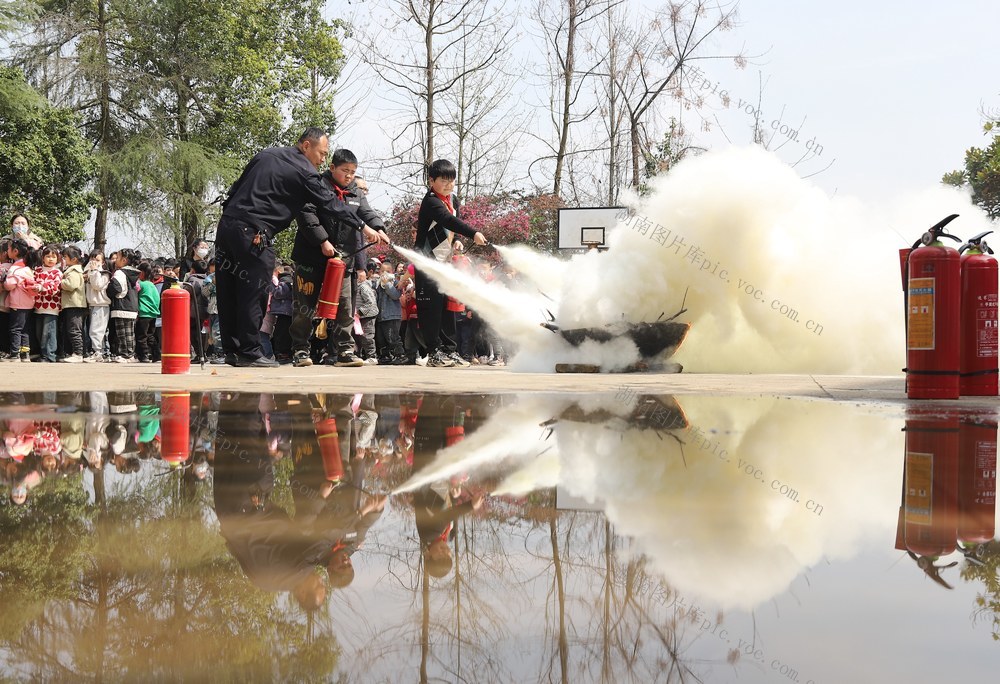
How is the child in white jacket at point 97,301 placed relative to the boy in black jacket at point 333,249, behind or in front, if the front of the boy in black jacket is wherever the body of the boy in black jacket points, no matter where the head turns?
behind

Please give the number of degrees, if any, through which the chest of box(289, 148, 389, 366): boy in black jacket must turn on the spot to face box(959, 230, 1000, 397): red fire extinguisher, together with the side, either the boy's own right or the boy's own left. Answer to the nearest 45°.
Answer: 0° — they already face it

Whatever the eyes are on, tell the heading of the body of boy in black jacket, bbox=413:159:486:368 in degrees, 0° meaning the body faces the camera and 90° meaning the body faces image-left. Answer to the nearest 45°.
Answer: approximately 315°

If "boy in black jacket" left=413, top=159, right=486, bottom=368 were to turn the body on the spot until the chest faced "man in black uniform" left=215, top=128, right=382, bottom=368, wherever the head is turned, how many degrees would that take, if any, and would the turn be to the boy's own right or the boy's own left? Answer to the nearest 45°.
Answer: approximately 90° to the boy's own right

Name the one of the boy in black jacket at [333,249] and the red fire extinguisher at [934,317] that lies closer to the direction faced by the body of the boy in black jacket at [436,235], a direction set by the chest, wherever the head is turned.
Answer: the red fire extinguisher

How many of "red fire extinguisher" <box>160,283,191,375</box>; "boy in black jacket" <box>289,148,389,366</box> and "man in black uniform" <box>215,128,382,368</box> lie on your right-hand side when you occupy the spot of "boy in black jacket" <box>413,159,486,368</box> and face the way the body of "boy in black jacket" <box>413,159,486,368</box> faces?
3

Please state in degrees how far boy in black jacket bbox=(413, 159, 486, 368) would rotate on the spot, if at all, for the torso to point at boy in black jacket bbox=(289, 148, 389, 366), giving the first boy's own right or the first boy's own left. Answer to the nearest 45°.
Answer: approximately 90° to the first boy's own right

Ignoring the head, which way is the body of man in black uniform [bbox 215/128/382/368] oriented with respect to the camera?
to the viewer's right

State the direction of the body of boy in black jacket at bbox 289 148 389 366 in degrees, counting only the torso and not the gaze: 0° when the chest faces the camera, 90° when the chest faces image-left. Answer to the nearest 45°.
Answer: approximately 315°

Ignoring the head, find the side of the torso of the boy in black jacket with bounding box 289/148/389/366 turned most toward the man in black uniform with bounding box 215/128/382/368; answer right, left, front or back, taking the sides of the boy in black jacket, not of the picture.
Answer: right

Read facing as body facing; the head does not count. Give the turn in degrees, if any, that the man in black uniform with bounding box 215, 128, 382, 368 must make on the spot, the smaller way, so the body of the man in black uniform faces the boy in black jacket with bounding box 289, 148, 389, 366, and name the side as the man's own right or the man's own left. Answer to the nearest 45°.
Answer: approximately 45° to the man's own left

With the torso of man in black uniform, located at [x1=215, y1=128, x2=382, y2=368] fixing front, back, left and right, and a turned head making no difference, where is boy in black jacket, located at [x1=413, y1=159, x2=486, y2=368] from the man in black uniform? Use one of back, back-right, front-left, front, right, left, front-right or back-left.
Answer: front-left
